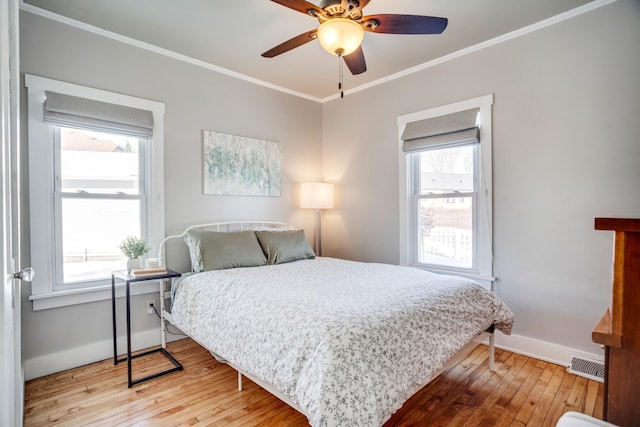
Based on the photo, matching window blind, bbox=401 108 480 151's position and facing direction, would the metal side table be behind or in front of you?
in front

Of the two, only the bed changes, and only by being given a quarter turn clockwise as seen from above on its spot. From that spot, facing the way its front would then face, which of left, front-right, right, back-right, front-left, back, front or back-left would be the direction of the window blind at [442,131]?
back

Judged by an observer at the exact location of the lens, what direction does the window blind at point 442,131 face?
facing the viewer and to the left of the viewer

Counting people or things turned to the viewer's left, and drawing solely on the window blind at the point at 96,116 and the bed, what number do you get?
0

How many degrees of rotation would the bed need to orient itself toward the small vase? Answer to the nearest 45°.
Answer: approximately 180°

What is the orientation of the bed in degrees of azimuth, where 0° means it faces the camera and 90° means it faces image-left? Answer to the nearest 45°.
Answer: approximately 315°

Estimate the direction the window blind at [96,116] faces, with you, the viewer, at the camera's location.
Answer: facing the viewer and to the right of the viewer
